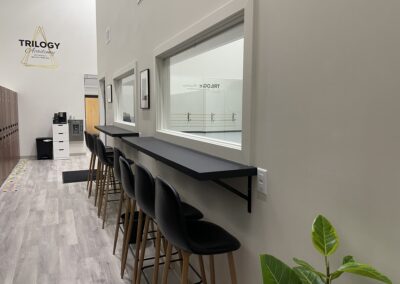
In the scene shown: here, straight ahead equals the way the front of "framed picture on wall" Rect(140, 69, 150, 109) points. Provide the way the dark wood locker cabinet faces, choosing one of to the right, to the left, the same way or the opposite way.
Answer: the opposite way

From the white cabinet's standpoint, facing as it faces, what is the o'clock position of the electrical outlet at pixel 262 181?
The electrical outlet is roughly at 12 o'clock from the white cabinet.

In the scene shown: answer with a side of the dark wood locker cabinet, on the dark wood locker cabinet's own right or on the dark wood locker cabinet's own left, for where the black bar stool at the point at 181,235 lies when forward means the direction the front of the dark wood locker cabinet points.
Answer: on the dark wood locker cabinet's own right

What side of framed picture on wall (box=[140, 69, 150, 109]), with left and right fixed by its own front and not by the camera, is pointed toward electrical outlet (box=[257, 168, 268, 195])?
left

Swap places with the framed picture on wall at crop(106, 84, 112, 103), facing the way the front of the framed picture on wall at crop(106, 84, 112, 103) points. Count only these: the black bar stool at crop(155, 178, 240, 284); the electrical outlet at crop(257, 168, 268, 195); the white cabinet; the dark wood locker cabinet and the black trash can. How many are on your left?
2

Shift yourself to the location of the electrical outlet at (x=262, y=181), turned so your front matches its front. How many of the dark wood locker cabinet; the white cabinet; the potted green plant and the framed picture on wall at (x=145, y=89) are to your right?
3

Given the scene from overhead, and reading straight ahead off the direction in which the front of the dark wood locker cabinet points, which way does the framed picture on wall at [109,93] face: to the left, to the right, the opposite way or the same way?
the opposite way

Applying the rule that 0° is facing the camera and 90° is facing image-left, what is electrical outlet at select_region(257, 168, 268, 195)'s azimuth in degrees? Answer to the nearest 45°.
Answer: approximately 45°

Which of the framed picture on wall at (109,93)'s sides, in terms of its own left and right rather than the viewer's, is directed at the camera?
left

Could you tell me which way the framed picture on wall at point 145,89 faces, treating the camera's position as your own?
facing to the left of the viewer

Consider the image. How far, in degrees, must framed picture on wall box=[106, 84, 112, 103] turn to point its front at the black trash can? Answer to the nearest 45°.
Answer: approximately 45° to its right

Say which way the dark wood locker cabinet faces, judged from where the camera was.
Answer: facing to the right of the viewer
